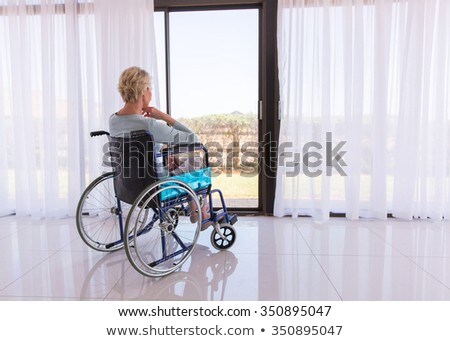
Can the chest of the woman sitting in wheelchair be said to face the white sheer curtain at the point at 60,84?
no

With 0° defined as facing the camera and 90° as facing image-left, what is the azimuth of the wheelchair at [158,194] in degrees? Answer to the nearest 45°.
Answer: approximately 225°

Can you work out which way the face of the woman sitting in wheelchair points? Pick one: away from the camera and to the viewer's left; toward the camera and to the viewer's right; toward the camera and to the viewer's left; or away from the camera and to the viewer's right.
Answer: away from the camera and to the viewer's right

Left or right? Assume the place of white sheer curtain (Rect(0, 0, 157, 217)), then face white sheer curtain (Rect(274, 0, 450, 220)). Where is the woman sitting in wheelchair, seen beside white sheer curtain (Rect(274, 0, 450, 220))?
right

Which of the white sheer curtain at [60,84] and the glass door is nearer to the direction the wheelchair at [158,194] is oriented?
the glass door

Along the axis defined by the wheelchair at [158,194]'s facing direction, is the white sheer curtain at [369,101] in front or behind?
in front

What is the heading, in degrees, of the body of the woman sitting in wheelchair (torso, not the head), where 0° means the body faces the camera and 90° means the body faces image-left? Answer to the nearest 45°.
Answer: approximately 225°

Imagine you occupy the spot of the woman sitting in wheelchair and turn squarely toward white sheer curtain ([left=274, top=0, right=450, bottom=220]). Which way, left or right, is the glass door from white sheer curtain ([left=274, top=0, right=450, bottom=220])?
left

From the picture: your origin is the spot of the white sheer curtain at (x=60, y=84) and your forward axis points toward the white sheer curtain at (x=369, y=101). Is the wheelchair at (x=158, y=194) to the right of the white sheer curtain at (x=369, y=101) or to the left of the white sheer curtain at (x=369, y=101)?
right

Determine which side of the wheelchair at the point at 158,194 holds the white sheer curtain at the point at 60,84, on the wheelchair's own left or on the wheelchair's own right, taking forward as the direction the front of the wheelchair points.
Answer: on the wheelchair's own left
